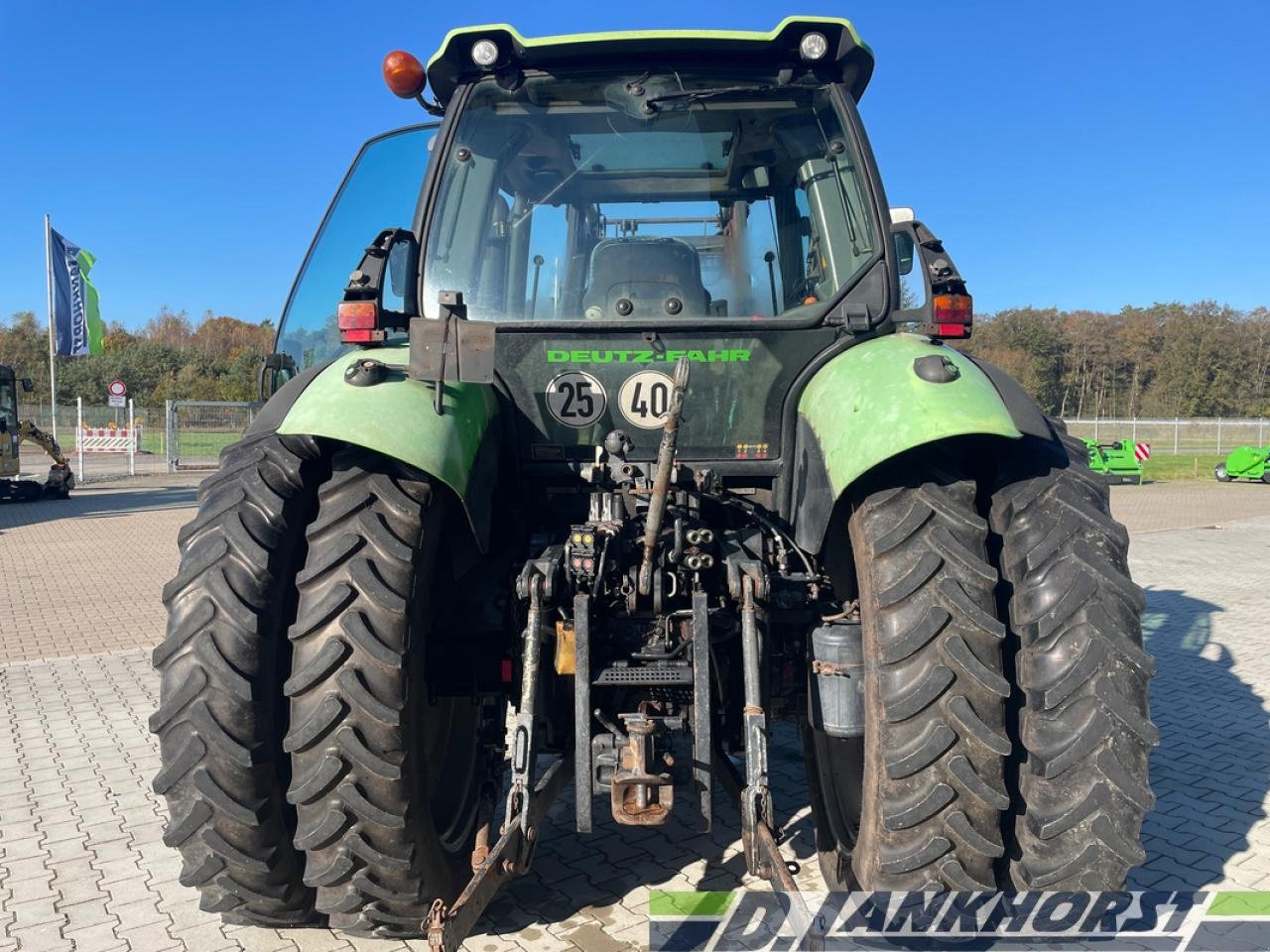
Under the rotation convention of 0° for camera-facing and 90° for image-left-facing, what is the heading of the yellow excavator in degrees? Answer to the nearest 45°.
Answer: approximately 270°

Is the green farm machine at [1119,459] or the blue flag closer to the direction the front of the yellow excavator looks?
the green farm machine

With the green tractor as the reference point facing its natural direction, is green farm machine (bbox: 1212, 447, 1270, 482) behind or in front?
in front

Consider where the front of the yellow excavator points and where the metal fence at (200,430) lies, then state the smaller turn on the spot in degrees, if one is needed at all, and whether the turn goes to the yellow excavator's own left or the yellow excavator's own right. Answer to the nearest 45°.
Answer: approximately 45° to the yellow excavator's own left

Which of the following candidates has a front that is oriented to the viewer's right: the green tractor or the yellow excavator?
the yellow excavator

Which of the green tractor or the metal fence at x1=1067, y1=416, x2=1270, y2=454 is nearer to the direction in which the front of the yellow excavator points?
the metal fence

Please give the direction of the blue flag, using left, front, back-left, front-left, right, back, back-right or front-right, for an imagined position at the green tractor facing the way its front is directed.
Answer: front-left

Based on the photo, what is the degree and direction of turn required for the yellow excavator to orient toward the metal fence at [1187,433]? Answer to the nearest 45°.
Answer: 0° — it already faces it

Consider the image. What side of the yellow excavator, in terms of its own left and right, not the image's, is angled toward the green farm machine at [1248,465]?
front

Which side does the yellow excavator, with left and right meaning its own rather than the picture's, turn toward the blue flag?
left

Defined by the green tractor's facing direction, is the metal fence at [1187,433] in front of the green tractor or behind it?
in front

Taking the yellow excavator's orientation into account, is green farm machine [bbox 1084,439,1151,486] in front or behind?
in front

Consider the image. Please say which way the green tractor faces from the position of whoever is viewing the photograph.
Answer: facing away from the viewer
